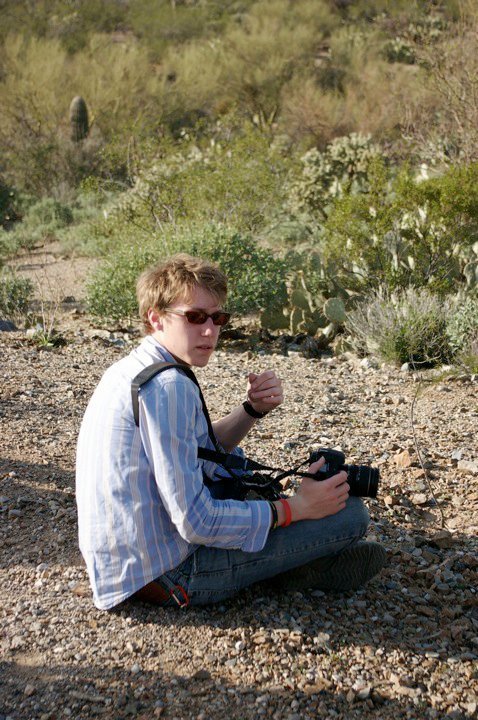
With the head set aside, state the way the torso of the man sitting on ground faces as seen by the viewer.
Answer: to the viewer's right

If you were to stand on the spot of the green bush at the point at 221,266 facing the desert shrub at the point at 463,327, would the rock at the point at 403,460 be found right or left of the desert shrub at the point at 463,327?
right

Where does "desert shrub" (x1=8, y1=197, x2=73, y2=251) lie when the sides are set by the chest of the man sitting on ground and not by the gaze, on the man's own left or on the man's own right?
on the man's own left

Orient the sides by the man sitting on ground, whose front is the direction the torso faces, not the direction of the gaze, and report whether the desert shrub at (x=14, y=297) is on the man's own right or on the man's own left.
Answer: on the man's own left

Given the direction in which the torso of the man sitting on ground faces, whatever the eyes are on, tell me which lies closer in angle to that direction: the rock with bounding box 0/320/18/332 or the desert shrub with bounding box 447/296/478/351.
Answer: the desert shrub

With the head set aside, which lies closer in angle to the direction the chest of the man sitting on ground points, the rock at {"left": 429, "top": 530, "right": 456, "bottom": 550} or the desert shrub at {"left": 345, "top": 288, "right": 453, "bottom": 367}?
the rock

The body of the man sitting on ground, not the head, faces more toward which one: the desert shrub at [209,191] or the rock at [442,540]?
the rock

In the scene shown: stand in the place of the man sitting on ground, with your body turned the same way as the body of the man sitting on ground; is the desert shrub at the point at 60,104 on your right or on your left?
on your left

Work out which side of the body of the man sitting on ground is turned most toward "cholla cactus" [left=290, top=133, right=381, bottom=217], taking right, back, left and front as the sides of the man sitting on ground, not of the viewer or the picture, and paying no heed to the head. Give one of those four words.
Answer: left

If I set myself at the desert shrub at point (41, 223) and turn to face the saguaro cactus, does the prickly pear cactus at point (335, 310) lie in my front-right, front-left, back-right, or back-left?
back-right

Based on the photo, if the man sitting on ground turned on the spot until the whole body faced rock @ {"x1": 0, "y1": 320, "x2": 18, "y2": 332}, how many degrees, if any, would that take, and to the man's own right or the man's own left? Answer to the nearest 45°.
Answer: approximately 90° to the man's own left
